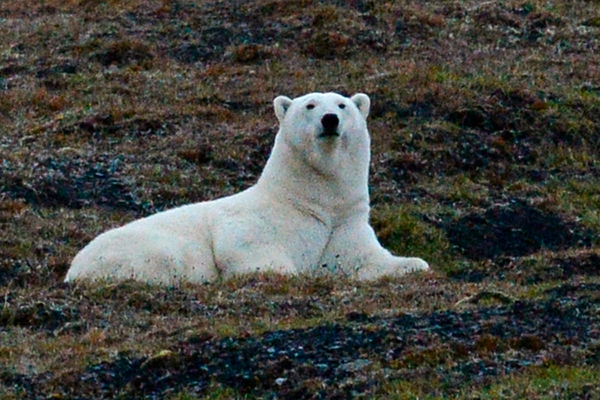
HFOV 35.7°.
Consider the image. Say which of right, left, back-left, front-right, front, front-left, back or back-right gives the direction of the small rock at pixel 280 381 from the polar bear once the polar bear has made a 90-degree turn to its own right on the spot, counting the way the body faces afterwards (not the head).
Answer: front-left

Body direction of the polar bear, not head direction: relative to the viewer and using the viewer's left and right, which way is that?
facing the viewer and to the right of the viewer
